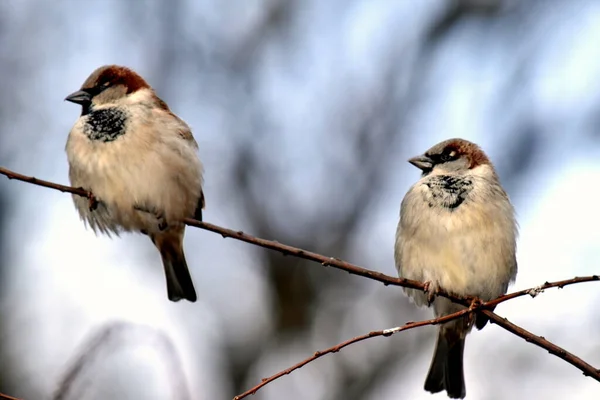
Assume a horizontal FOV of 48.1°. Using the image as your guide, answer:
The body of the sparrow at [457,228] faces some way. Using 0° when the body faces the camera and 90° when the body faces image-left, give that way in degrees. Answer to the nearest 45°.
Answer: approximately 0°
